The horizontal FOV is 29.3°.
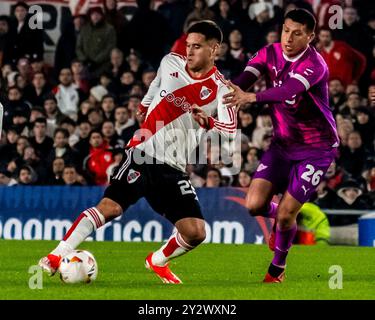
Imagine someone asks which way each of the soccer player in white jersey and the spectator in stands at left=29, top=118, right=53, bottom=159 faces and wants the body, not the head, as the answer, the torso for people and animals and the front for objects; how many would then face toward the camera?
2

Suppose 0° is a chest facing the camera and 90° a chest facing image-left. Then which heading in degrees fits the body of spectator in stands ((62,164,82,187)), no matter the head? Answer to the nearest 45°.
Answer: approximately 0°

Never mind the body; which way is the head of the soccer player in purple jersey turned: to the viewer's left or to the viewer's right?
to the viewer's left

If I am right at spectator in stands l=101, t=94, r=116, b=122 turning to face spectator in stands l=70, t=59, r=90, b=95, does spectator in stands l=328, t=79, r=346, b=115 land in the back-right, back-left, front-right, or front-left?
back-right
